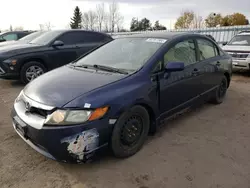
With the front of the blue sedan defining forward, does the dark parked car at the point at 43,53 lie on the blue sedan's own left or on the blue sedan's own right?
on the blue sedan's own right

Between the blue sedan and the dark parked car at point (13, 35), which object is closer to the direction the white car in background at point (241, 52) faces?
the blue sedan

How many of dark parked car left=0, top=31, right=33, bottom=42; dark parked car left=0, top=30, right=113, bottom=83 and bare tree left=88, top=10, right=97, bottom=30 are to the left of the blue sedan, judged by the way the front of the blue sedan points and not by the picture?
0

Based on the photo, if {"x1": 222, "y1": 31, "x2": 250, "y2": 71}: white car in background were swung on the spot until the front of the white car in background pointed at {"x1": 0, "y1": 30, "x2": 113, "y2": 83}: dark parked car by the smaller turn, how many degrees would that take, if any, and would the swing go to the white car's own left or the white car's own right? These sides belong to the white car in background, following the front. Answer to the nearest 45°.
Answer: approximately 45° to the white car's own right

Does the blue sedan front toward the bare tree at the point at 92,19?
no

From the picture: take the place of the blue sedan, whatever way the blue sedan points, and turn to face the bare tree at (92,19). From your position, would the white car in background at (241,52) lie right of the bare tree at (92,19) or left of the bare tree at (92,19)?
right

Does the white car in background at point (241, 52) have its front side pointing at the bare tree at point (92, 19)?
no

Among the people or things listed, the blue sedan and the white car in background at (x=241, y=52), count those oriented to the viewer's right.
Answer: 0

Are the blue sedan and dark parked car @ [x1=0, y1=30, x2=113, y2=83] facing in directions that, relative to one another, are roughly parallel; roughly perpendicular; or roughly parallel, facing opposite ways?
roughly parallel

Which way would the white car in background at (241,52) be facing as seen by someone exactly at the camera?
facing the viewer

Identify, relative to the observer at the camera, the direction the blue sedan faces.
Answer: facing the viewer and to the left of the viewer

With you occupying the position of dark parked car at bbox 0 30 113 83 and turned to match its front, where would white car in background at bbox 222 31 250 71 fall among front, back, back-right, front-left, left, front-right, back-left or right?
back-left

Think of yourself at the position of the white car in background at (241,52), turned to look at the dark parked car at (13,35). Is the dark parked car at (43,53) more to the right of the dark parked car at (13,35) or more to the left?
left

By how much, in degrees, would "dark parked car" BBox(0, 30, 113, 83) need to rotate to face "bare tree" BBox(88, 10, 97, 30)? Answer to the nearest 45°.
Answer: approximately 135° to its right

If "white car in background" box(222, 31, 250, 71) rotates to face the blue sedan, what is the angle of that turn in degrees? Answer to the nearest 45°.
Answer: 0° — it already faces it

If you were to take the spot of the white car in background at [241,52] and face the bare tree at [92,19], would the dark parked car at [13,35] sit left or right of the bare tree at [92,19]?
left

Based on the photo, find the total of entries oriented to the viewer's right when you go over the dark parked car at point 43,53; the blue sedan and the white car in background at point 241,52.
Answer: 0

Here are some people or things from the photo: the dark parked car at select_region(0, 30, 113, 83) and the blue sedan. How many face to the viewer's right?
0
